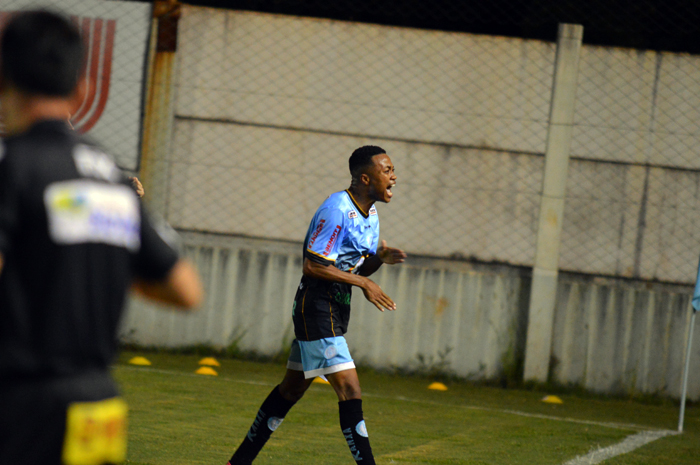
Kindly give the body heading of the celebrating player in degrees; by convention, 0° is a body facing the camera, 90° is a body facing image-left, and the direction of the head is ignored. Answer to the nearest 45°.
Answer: approximately 315°

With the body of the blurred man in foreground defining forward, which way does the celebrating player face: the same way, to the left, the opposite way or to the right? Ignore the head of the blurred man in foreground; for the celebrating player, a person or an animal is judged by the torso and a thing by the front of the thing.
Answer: to the right

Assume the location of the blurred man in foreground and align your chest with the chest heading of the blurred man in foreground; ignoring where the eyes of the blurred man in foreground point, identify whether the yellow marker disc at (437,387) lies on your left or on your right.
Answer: on your right

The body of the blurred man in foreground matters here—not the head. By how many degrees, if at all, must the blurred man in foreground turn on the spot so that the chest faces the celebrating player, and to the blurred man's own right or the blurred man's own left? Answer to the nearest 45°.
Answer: approximately 90° to the blurred man's own right

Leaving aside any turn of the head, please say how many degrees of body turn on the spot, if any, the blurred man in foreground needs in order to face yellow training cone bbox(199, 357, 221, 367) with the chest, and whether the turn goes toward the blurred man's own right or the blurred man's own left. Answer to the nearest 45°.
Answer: approximately 45° to the blurred man's own right

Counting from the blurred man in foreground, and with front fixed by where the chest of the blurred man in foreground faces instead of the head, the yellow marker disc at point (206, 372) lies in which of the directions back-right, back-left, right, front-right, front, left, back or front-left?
front-right

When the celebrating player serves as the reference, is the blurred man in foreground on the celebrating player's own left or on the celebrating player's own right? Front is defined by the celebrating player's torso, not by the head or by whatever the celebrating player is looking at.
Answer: on the celebrating player's own right

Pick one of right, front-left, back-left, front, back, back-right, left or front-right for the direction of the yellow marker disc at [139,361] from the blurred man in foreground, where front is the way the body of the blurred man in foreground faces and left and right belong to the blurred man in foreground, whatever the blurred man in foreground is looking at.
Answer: front-right

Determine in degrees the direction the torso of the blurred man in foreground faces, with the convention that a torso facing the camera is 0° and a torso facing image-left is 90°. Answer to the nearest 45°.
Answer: approximately 135°

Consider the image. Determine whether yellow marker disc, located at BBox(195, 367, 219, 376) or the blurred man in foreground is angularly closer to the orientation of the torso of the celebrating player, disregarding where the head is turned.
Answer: the blurred man in foreground

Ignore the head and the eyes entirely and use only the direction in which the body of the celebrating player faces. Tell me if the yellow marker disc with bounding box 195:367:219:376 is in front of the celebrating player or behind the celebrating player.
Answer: behind
